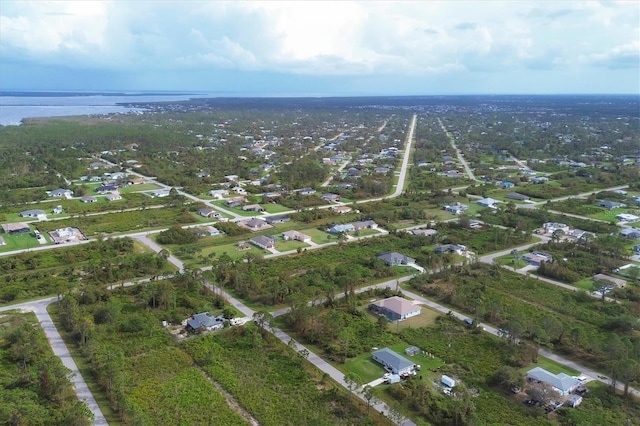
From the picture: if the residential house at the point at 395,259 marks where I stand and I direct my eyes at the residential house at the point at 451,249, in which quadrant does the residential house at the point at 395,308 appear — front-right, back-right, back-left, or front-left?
back-right

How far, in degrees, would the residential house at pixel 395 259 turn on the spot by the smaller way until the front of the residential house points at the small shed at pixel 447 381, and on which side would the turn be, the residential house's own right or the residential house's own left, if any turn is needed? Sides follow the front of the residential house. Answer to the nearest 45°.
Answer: approximately 45° to the residential house's own right

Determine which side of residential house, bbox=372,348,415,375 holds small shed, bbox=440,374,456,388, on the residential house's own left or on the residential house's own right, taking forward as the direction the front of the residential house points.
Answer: on the residential house's own left

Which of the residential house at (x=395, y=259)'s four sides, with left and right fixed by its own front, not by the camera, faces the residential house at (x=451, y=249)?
left

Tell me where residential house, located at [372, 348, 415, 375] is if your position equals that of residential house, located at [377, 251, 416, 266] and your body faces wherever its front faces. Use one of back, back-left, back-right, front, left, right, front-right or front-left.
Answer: front-right

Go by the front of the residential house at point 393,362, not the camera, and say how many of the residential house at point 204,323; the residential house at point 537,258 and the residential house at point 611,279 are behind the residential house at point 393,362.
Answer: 2

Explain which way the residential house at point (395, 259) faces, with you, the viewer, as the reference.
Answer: facing the viewer and to the right of the viewer

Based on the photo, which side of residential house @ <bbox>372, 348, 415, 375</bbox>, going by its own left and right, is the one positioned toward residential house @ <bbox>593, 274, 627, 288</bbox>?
back

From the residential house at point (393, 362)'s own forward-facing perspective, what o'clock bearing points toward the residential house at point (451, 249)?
the residential house at point (451, 249) is roughly at 5 o'clock from the residential house at point (393, 362).

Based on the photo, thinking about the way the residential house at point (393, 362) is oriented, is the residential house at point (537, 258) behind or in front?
behind

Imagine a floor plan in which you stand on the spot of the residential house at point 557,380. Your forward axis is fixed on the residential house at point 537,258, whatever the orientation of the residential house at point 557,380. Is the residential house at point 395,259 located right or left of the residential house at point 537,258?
left

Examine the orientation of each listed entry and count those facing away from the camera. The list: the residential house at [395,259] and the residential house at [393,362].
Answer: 0

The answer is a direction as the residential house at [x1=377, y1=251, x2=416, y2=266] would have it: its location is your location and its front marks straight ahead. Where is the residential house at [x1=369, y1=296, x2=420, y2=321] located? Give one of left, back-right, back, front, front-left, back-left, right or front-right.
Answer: front-right

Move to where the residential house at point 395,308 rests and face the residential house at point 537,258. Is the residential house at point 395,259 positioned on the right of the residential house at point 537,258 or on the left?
left

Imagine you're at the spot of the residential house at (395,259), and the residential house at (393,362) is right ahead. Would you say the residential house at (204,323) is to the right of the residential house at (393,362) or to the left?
right
